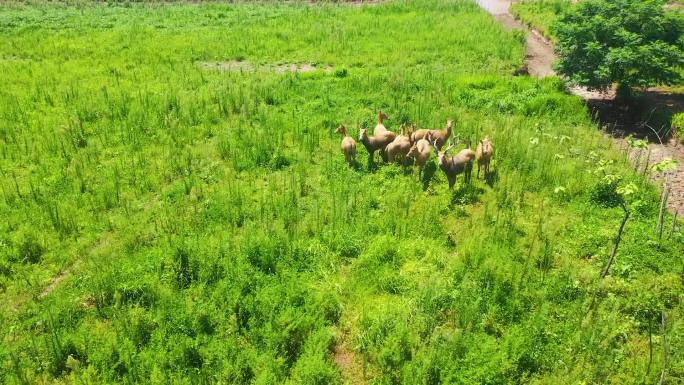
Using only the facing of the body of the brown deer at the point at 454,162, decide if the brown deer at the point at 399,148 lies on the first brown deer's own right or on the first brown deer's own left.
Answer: on the first brown deer's own right

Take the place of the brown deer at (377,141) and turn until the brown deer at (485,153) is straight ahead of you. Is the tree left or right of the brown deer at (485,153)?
left

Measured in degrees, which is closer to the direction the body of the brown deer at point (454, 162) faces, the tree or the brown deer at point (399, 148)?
the brown deer

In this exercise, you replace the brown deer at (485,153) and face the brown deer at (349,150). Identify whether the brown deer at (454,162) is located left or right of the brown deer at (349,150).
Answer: left

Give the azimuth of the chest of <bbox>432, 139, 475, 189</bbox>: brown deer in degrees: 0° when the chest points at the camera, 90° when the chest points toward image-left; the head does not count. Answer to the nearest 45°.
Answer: approximately 45°
